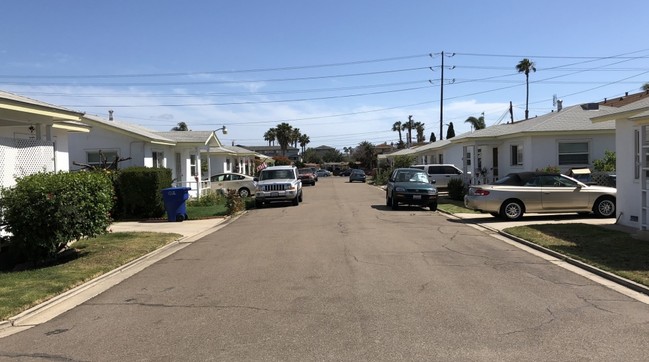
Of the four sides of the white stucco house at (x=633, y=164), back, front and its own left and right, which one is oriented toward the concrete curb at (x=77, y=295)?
front

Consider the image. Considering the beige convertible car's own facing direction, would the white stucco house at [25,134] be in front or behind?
behind

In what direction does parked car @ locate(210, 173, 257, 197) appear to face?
to the viewer's left

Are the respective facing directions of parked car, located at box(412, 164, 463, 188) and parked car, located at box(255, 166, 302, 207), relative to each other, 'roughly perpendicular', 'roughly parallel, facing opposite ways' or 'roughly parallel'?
roughly perpendicular

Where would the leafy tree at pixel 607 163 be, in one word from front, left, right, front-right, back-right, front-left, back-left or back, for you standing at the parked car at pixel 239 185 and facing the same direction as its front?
back-left

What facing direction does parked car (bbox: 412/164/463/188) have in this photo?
to the viewer's right

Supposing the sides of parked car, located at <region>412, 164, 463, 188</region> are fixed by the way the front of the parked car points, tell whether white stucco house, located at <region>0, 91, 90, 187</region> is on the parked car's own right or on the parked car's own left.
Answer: on the parked car's own right

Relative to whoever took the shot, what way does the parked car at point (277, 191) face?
facing the viewer

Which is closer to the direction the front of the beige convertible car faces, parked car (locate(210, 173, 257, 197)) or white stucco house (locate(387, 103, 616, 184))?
the white stucco house

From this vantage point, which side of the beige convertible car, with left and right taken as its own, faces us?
right
